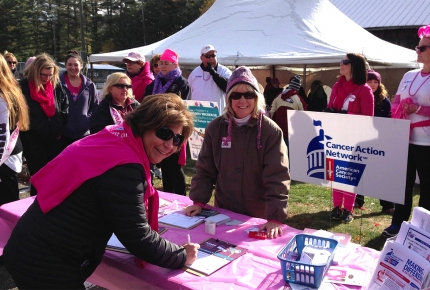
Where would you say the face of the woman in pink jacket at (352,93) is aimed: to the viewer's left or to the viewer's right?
to the viewer's left

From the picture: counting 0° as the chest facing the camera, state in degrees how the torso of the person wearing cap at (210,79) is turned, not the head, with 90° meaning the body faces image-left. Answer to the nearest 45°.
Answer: approximately 0°

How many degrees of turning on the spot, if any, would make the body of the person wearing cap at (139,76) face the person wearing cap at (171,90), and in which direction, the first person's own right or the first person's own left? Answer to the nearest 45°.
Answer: approximately 90° to the first person's own left

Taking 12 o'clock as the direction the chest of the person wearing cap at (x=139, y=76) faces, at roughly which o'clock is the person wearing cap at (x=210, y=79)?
the person wearing cap at (x=210, y=79) is roughly at 7 o'clock from the person wearing cap at (x=139, y=76).

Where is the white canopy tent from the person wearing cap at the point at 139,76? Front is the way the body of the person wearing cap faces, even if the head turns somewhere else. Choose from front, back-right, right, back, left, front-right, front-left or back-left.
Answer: back

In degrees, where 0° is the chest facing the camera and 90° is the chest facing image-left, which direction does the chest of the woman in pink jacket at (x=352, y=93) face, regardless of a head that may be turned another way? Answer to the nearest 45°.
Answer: approximately 45°

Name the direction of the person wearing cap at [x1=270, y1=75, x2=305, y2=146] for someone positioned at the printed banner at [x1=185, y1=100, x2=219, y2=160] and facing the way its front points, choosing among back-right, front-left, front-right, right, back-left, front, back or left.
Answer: back-left

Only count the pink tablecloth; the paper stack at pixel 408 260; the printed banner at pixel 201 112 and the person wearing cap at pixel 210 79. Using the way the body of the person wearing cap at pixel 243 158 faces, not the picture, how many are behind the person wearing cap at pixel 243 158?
2

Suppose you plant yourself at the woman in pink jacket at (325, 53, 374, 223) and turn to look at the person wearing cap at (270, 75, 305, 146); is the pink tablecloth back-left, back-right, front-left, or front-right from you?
back-left
